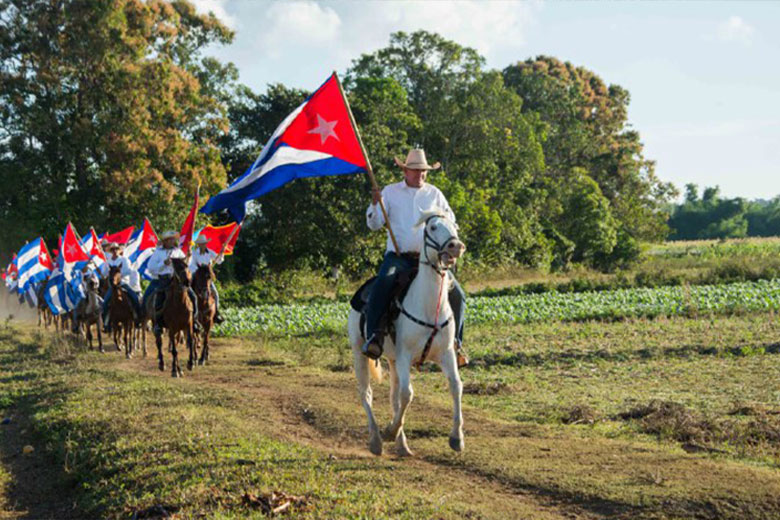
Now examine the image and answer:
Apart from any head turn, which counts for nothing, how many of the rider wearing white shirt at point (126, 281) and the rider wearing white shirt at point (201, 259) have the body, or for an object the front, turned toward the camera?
2

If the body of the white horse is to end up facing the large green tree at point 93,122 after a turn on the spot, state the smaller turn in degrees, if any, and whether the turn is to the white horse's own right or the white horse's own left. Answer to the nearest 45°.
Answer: approximately 180°

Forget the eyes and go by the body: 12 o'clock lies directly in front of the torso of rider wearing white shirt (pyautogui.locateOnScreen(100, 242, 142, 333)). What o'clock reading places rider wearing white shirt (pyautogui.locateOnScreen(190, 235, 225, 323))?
rider wearing white shirt (pyautogui.locateOnScreen(190, 235, 225, 323)) is roughly at 11 o'clock from rider wearing white shirt (pyautogui.locateOnScreen(100, 242, 142, 333)).

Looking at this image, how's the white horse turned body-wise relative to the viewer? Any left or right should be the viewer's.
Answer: facing the viewer and to the right of the viewer

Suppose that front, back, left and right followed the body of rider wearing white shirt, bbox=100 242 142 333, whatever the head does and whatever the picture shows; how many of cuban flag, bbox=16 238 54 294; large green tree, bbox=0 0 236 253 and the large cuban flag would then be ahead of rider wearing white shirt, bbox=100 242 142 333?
1

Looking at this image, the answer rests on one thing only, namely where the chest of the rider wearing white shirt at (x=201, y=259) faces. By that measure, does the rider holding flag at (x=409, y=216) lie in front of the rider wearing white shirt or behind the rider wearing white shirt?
in front

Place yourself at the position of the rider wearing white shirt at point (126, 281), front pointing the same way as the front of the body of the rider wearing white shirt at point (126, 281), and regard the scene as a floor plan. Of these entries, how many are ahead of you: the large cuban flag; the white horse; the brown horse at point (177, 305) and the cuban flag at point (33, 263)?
3

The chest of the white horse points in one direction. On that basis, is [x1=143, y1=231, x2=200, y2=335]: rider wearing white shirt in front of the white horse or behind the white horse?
behind

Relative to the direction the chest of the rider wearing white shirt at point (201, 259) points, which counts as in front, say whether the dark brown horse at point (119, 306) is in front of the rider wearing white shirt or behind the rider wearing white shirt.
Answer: behind

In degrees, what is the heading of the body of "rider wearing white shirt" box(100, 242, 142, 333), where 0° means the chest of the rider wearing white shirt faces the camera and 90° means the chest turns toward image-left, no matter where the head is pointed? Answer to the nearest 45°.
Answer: approximately 0°

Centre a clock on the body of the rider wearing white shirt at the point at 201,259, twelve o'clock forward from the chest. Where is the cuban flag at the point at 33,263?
The cuban flag is roughly at 5 o'clock from the rider wearing white shirt.

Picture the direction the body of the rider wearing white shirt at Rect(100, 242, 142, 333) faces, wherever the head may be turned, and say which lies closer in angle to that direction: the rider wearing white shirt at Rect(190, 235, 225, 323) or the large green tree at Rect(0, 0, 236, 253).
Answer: the rider wearing white shirt

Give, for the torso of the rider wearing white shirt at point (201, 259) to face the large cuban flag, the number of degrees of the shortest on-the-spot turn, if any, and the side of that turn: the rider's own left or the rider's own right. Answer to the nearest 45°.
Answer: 0° — they already face it
